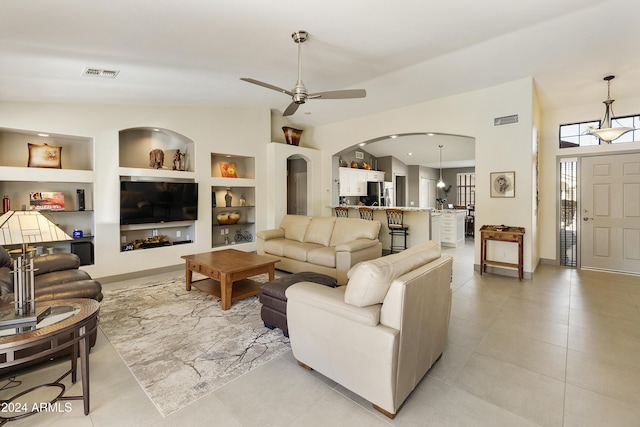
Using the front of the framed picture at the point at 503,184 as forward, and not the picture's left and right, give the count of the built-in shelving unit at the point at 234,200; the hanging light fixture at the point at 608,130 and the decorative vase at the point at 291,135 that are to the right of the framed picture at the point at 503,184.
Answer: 2

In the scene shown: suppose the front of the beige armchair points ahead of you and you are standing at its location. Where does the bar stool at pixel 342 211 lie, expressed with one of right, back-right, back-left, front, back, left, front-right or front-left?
front-right

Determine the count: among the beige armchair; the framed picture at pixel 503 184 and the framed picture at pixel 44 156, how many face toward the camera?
2

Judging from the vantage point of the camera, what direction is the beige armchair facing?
facing away from the viewer and to the left of the viewer

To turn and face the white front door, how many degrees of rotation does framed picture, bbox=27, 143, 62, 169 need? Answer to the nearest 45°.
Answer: approximately 45° to its left

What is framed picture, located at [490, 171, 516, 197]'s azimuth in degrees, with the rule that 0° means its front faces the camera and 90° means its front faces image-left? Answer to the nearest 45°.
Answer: approximately 0°

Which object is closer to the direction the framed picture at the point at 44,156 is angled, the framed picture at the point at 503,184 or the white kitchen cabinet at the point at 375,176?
the framed picture

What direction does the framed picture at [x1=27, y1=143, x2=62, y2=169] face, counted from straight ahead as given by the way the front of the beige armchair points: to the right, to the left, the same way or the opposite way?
the opposite way

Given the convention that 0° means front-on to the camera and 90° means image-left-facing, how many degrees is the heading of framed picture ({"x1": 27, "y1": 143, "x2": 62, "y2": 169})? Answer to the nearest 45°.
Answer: approximately 0°

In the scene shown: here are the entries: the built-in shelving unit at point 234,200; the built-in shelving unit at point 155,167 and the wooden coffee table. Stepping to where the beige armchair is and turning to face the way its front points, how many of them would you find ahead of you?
3

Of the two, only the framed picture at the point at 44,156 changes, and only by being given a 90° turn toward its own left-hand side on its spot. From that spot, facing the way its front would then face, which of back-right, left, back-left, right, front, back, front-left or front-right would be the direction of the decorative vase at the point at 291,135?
front

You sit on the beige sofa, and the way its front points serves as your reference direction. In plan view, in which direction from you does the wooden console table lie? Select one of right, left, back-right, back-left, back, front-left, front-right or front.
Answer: back-left

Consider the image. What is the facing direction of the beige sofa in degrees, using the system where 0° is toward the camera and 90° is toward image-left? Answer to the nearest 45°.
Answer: approximately 45°

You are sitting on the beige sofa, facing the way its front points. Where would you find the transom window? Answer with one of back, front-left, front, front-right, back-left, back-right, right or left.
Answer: back-left

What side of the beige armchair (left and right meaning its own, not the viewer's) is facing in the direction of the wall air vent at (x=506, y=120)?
right

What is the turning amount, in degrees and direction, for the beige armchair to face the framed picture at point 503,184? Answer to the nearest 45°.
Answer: approximately 90° to its right

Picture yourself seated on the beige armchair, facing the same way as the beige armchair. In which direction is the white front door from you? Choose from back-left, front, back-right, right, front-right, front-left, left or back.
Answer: right

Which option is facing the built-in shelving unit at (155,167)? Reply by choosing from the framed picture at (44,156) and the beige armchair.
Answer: the beige armchair

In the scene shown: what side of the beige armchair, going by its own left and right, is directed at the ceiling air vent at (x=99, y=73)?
front
